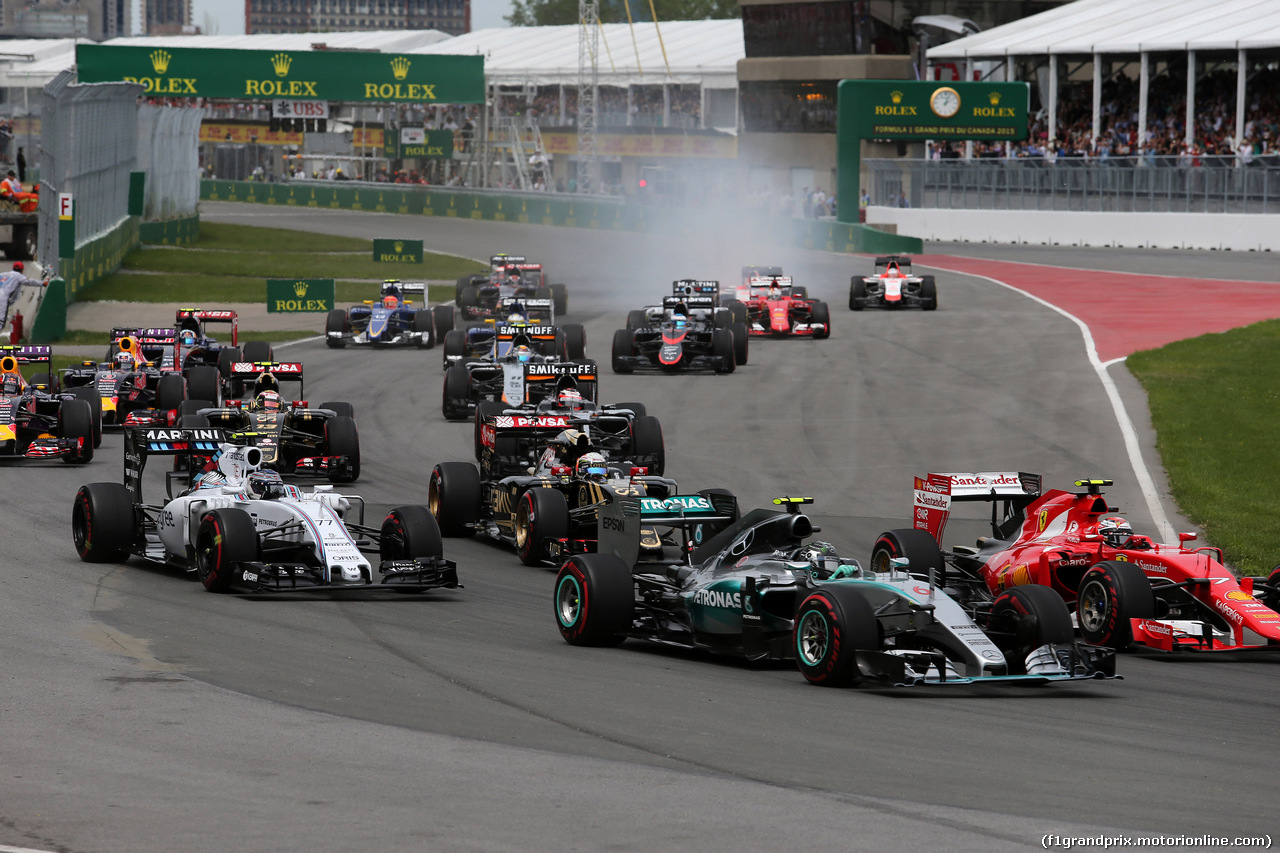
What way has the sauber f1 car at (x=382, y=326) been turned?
toward the camera

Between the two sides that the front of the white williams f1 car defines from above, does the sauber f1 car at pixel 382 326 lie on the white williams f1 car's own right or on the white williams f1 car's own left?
on the white williams f1 car's own left

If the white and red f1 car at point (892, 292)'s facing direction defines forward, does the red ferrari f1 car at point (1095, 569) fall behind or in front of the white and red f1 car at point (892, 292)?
in front

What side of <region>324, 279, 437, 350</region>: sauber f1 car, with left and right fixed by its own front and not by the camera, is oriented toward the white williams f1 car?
front

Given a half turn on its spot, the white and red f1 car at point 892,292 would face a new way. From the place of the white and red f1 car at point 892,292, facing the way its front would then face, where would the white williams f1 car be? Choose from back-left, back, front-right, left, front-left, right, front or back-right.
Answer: back

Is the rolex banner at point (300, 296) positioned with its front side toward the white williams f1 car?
yes

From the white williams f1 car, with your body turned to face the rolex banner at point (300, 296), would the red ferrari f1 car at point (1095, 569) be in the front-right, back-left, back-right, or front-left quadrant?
back-right

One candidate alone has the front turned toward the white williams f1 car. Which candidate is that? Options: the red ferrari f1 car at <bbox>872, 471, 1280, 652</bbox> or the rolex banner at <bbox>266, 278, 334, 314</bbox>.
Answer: the rolex banner

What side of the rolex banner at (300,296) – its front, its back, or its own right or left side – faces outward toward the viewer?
front

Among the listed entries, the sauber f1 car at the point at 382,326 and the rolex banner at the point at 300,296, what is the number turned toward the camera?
2

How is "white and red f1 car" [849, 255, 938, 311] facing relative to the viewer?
toward the camera

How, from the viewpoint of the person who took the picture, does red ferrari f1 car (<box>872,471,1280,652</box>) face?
facing the viewer and to the right of the viewer

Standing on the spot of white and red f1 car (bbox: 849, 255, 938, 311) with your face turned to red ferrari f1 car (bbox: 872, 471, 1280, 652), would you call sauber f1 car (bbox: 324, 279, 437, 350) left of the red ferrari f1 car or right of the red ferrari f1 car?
right

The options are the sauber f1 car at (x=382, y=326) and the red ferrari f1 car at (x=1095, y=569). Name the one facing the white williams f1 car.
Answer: the sauber f1 car
